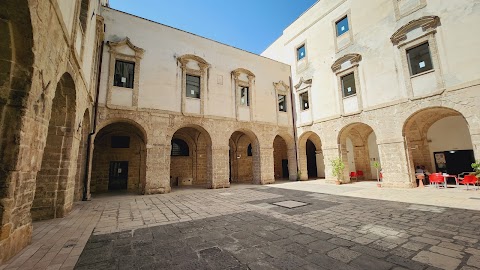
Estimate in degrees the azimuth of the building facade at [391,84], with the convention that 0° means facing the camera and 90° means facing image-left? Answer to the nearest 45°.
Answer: approximately 45°
